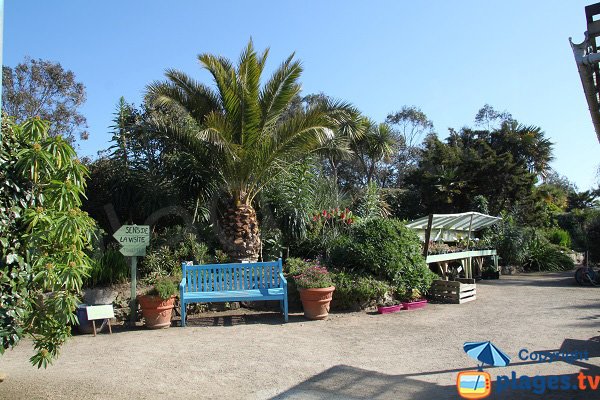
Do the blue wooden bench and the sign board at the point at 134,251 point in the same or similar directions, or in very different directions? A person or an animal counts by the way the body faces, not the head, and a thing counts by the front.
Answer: same or similar directions

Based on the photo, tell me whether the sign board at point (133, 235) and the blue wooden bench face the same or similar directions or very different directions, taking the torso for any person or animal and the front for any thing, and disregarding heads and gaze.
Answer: same or similar directions

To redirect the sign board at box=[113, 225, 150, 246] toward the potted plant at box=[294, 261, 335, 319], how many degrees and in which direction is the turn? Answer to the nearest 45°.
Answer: approximately 90° to its left

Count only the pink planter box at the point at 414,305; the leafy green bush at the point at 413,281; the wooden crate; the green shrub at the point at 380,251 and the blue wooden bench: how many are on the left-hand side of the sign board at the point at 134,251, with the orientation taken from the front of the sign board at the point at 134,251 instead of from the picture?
5

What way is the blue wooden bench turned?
toward the camera

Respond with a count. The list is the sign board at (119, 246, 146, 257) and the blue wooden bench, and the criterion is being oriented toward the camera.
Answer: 2

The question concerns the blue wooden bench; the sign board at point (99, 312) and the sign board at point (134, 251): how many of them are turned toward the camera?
3

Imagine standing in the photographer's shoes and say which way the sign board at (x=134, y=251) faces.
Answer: facing the viewer

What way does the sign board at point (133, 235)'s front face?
toward the camera

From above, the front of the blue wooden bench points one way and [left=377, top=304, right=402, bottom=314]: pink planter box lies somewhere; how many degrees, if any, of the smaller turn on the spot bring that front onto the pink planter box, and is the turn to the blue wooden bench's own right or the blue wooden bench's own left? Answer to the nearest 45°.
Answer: approximately 90° to the blue wooden bench's own left

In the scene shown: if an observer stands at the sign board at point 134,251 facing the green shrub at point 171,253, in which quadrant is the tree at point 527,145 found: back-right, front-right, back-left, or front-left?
front-right

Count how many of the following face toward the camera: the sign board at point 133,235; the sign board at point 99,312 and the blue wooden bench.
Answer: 3
